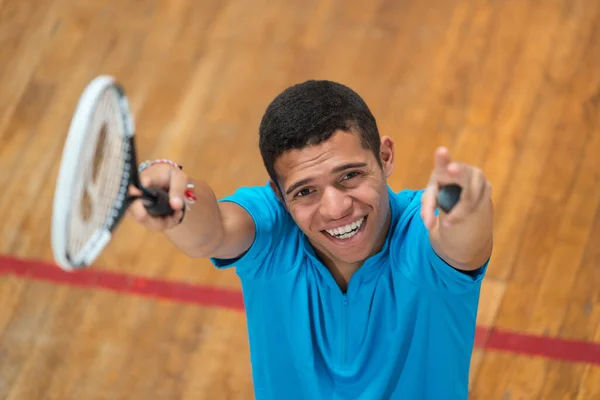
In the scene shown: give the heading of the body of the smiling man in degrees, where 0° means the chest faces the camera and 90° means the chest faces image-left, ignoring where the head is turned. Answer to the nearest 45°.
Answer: approximately 0°
